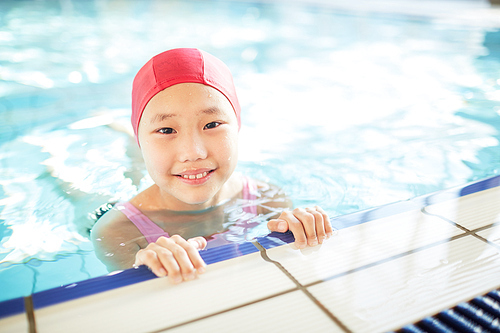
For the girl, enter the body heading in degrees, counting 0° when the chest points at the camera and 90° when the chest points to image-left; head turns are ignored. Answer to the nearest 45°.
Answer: approximately 315°

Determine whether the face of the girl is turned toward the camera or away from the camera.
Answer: toward the camera
